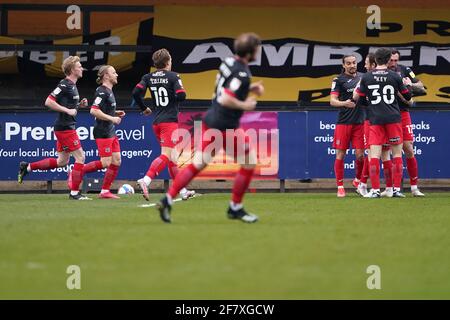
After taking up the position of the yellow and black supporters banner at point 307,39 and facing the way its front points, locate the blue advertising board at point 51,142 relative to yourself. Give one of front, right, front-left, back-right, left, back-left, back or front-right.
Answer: front-right

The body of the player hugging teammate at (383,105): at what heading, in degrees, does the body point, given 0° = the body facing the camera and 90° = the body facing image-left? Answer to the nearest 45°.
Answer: approximately 180°

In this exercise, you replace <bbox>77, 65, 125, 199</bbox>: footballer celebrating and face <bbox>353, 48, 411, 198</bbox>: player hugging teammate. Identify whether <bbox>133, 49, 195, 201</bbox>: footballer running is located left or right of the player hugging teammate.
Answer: right

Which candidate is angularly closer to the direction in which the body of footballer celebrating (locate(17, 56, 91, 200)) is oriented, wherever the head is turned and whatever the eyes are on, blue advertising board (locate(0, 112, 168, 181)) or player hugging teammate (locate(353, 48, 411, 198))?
the player hugging teammate

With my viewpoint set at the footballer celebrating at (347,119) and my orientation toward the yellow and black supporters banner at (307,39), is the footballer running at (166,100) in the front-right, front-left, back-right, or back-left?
back-left

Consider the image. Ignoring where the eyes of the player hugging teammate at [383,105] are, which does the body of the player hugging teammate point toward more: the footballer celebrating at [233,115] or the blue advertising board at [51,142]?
the blue advertising board

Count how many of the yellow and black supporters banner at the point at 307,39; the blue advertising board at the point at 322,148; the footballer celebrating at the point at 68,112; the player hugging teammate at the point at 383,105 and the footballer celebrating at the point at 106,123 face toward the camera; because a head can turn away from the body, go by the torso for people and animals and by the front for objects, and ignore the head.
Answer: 2

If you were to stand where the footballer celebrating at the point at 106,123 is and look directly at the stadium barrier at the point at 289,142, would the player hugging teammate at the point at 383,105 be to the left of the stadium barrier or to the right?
right

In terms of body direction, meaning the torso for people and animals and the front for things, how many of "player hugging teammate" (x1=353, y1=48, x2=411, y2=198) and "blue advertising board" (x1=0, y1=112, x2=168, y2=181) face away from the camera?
1

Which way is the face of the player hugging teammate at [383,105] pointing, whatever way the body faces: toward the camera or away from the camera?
away from the camera

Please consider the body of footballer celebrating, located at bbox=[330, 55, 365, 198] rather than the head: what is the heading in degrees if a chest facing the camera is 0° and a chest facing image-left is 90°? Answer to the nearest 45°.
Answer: approximately 315°

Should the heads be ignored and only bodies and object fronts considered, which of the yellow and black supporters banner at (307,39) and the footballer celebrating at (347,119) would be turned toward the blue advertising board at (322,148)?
the yellow and black supporters banner

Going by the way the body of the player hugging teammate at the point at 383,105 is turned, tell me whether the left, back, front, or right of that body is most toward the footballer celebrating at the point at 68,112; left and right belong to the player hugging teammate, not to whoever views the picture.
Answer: left

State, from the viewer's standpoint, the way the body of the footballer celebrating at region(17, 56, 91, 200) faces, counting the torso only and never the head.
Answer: to the viewer's right
